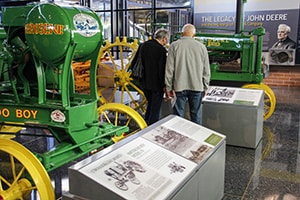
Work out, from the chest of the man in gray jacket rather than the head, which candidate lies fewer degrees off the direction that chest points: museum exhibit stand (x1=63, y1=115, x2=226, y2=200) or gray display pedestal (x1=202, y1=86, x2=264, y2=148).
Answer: the gray display pedestal

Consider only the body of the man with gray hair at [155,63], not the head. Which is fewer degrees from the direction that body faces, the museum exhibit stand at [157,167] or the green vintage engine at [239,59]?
the green vintage engine

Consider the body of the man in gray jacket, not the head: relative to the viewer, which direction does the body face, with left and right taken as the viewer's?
facing away from the viewer

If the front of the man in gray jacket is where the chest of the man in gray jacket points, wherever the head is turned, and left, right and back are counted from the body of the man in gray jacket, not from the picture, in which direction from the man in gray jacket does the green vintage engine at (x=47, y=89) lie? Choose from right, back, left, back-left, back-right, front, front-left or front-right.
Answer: back-left

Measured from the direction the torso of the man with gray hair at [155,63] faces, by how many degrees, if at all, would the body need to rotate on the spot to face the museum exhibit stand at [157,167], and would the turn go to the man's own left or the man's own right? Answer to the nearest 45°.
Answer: approximately 135° to the man's own right

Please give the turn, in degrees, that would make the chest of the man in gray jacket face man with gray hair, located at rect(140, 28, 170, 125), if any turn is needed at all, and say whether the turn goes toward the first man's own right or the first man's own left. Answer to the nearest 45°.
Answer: approximately 45° to the first man's own left

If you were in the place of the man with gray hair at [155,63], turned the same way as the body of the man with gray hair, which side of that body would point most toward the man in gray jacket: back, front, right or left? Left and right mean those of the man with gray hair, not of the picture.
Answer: right

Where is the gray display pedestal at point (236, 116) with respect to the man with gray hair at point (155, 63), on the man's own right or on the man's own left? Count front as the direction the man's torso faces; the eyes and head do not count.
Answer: on the man's own right

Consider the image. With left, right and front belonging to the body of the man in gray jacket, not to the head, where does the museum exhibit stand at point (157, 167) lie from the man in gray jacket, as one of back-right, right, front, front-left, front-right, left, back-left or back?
back
